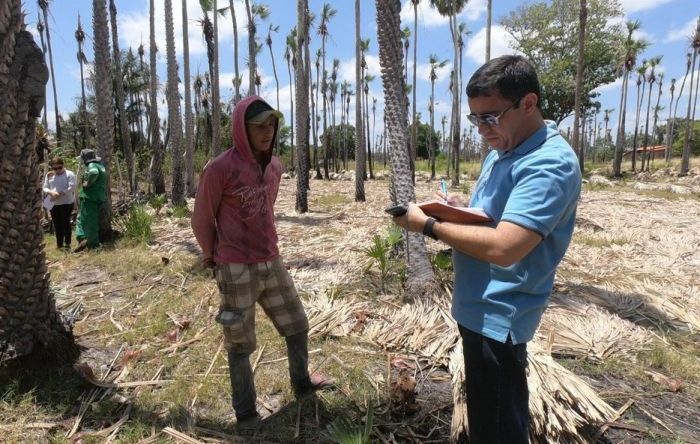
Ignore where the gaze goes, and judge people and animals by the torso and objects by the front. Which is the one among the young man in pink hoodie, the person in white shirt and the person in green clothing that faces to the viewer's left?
the person in green clothing

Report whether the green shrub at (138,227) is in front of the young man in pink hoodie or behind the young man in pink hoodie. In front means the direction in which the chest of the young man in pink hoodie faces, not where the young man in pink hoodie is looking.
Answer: behind

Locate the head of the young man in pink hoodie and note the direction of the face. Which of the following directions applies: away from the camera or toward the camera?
toward the camera

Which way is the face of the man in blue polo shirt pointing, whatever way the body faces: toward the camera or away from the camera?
toward the camera

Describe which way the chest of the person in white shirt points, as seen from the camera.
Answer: toward the camera

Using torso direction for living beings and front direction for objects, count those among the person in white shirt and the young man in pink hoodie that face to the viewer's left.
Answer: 0

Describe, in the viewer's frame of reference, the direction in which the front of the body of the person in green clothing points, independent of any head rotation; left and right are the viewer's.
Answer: facing to the left of the viewer

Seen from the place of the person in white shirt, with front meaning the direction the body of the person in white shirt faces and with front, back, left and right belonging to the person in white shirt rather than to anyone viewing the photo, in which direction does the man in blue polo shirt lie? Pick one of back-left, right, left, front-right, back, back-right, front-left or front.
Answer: front

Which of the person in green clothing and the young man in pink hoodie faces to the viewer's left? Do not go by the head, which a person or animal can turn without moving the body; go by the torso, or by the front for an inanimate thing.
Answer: the person in green clothing

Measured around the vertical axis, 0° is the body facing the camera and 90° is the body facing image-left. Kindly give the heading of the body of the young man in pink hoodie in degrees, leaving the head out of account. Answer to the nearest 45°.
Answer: approximately 315°

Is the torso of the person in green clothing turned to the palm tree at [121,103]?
no

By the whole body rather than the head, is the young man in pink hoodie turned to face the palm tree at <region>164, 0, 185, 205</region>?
no

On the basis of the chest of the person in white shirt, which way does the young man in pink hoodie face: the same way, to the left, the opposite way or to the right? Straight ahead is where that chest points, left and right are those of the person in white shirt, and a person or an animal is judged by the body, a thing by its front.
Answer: the same way

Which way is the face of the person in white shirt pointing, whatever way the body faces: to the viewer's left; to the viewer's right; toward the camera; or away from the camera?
toward the camera

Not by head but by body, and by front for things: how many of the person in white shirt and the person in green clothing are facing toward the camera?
1

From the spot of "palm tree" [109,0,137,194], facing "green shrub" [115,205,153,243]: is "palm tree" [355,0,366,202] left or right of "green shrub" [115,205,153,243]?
left
